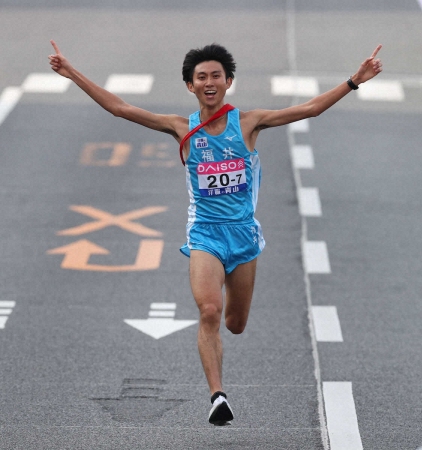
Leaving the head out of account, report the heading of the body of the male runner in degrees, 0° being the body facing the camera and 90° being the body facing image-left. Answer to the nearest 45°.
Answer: approximately 0°
